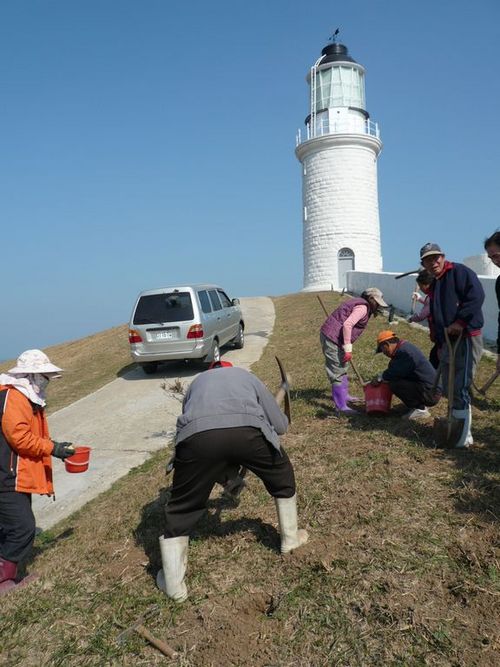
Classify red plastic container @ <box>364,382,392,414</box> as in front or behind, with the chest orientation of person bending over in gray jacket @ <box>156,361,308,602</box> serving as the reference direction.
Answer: in front

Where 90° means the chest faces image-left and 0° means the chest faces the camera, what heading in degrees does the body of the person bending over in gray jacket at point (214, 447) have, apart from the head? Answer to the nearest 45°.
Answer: approximately 180°

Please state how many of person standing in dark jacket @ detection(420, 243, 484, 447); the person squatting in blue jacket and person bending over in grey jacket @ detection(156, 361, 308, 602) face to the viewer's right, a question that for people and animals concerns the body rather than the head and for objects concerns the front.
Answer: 0

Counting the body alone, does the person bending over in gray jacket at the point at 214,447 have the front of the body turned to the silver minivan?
yes

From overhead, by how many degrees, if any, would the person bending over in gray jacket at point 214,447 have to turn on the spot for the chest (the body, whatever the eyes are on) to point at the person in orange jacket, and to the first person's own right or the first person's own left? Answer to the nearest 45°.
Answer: approximately 90° to the first person's own left

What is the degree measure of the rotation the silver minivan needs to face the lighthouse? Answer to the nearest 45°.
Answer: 0° — it already faces it

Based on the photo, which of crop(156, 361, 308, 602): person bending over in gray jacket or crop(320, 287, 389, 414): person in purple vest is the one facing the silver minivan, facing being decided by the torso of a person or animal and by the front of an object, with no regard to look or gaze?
the person bending over in gray jacket

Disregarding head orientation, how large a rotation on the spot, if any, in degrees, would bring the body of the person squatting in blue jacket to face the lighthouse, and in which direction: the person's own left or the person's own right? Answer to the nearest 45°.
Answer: approximately 90° to the person's own right

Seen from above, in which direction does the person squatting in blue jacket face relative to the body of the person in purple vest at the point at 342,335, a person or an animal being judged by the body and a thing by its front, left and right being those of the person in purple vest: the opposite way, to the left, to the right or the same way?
the opposite way

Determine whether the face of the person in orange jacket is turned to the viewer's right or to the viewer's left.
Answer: to the viewer's right

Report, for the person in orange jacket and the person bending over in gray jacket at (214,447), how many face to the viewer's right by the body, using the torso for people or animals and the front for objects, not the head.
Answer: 1

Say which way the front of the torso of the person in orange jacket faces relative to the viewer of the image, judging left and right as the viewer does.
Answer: facing to the right of the viewer

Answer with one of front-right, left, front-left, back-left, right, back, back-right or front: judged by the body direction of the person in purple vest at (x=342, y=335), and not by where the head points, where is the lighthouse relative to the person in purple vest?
left

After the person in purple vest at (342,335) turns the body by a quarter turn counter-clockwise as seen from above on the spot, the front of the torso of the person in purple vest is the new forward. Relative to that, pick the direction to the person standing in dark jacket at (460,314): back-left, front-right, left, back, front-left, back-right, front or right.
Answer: back-right

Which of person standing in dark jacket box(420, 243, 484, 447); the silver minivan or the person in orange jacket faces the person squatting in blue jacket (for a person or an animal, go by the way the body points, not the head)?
the person in orange jacket

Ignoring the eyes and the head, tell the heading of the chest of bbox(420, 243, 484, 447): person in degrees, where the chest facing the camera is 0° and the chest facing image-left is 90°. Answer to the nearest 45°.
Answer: approximately 45°
